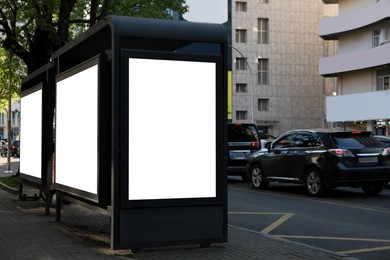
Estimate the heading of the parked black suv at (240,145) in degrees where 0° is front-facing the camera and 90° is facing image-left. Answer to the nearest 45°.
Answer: approximately 180°

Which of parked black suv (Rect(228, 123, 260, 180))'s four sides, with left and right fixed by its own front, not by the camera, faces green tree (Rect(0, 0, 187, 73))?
left

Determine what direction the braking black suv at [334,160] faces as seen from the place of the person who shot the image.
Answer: facing away from the viewer and to the left of the viewer

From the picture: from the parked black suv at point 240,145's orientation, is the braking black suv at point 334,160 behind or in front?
behind

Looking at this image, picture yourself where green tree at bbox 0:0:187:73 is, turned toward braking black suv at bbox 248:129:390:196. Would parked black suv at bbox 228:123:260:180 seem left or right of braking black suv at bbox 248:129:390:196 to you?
left
